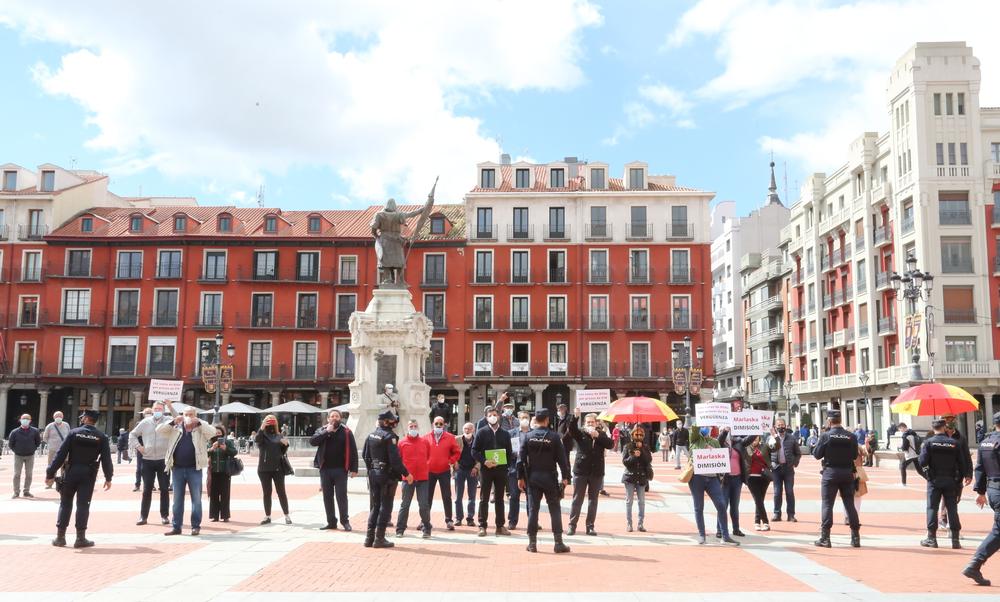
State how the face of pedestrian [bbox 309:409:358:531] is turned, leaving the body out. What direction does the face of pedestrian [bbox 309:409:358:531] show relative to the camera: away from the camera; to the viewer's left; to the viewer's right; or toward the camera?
toward the camera

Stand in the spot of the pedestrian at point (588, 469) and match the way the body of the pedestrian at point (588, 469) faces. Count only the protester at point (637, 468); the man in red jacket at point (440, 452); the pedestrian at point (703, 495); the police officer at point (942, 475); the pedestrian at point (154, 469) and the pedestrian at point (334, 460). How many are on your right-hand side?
3

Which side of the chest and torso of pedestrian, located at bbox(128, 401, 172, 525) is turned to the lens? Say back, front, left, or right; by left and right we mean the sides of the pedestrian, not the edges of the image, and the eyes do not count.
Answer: front

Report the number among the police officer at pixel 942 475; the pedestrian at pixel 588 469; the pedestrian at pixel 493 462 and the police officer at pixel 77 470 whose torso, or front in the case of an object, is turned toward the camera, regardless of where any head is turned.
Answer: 2

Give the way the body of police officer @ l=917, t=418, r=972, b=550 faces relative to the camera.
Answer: away from the camera

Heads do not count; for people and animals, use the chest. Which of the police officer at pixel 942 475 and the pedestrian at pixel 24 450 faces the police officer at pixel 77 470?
the pedestrian

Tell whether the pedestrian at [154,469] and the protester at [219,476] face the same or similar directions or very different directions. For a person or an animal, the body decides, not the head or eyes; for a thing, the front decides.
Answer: same or similar directions

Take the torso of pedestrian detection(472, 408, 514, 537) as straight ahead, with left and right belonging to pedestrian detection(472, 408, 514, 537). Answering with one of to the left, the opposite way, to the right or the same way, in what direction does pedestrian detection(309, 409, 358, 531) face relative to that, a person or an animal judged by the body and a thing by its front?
the same way

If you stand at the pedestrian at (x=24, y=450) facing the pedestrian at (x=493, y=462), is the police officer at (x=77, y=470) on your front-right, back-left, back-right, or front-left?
front-right

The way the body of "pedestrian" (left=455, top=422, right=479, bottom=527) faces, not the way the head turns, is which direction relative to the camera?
toward the camera

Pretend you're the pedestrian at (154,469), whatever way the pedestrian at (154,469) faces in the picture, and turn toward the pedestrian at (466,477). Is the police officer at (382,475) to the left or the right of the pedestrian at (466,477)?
right

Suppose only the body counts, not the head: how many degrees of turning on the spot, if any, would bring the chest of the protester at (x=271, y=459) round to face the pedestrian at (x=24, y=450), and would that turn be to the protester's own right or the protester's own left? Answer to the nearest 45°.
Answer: approximately 135° to the protester's own right

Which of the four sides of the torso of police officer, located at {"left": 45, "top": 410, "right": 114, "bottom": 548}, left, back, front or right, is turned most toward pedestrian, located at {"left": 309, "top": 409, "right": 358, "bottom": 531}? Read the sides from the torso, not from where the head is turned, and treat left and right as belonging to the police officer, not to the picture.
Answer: right

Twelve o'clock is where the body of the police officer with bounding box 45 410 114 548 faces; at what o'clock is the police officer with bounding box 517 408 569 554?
the police officer with bounding box 517 408 569 554 is roughly at 4 o'clock from the police officer with bounding box 45 410 114 548.

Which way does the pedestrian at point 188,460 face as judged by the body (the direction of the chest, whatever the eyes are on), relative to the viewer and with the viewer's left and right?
facing the viewer

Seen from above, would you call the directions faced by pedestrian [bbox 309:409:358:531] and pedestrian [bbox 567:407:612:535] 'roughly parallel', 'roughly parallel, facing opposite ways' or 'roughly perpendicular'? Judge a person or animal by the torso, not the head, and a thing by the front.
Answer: roughly parallel

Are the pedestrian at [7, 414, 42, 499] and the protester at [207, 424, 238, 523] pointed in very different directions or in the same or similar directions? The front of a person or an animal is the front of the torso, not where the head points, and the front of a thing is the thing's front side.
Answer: same or similar directions

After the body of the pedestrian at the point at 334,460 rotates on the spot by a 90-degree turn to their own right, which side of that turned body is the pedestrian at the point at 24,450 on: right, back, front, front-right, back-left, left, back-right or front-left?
front-right

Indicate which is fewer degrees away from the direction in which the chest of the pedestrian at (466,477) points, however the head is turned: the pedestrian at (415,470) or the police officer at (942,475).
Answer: the pedestrian

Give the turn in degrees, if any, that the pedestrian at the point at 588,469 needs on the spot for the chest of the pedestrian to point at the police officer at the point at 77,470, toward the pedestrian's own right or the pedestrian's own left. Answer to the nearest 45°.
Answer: approximately 90° to the pedestrian's own right

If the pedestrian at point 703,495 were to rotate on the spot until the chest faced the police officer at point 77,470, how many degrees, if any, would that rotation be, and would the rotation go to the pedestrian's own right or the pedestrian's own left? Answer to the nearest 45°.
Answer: approximately 90° to the pedestrian's own right

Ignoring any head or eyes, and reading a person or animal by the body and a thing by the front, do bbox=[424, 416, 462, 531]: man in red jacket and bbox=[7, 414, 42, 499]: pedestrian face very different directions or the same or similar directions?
same or similar directions

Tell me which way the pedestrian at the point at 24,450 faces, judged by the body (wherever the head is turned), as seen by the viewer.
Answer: toward the camera

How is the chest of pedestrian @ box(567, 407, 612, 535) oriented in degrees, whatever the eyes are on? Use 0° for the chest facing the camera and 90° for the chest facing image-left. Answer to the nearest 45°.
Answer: approximately 0°

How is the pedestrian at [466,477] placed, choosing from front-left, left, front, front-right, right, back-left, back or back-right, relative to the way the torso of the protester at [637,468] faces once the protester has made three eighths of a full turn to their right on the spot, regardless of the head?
front-left

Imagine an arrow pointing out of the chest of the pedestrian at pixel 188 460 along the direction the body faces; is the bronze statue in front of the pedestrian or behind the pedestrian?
behind
